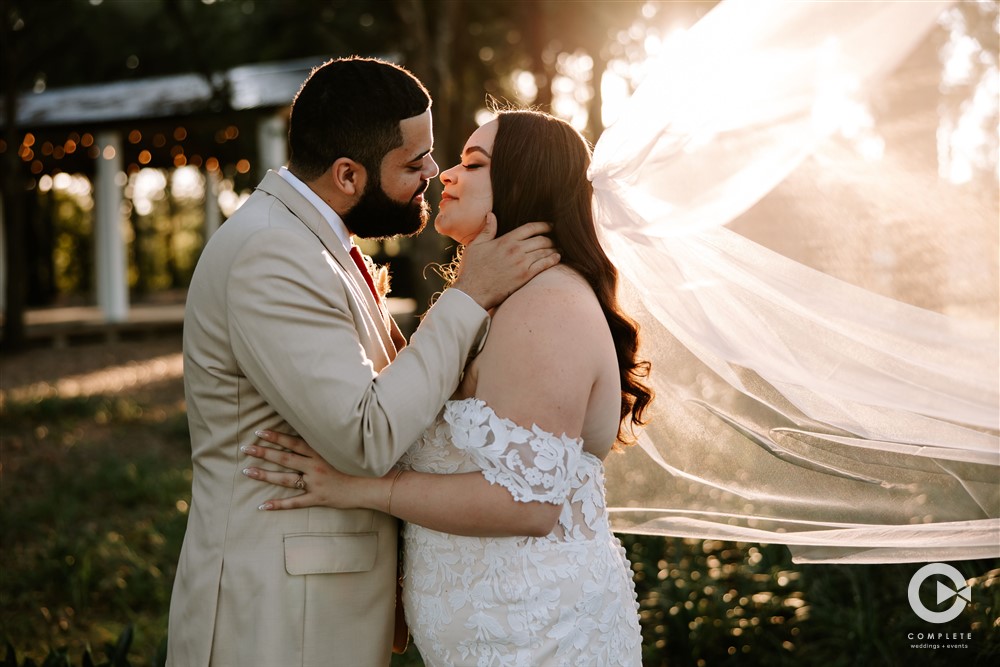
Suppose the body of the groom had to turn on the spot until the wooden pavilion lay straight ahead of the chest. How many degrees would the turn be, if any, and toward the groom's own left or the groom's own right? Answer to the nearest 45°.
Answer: approximately 90° to the groom's own left

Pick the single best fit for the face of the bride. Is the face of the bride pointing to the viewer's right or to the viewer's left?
to the viewer's left

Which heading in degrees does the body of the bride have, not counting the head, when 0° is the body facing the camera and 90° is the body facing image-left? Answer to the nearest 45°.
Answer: approximately 90°

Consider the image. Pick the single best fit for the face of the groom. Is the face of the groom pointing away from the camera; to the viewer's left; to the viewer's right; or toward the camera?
to the viewer's right

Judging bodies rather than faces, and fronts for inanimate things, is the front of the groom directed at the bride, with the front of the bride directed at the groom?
yes

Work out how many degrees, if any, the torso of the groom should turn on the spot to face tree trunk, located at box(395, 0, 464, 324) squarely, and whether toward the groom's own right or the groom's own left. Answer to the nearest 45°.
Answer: approximately 90° to the groom's own left

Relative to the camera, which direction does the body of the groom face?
to the viewer's right

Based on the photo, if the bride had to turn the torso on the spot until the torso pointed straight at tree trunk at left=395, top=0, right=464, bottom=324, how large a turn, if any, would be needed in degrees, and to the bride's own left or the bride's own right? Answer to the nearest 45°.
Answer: approximately 90° to the bride's own right

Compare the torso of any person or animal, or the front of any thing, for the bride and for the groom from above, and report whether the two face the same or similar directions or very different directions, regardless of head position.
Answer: very different directions

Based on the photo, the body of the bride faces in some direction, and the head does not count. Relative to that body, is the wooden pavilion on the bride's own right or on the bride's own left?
on the bride's own right

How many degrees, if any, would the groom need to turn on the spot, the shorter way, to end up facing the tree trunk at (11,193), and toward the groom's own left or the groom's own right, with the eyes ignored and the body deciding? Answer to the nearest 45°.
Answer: approximately 90° to the groom's own left
